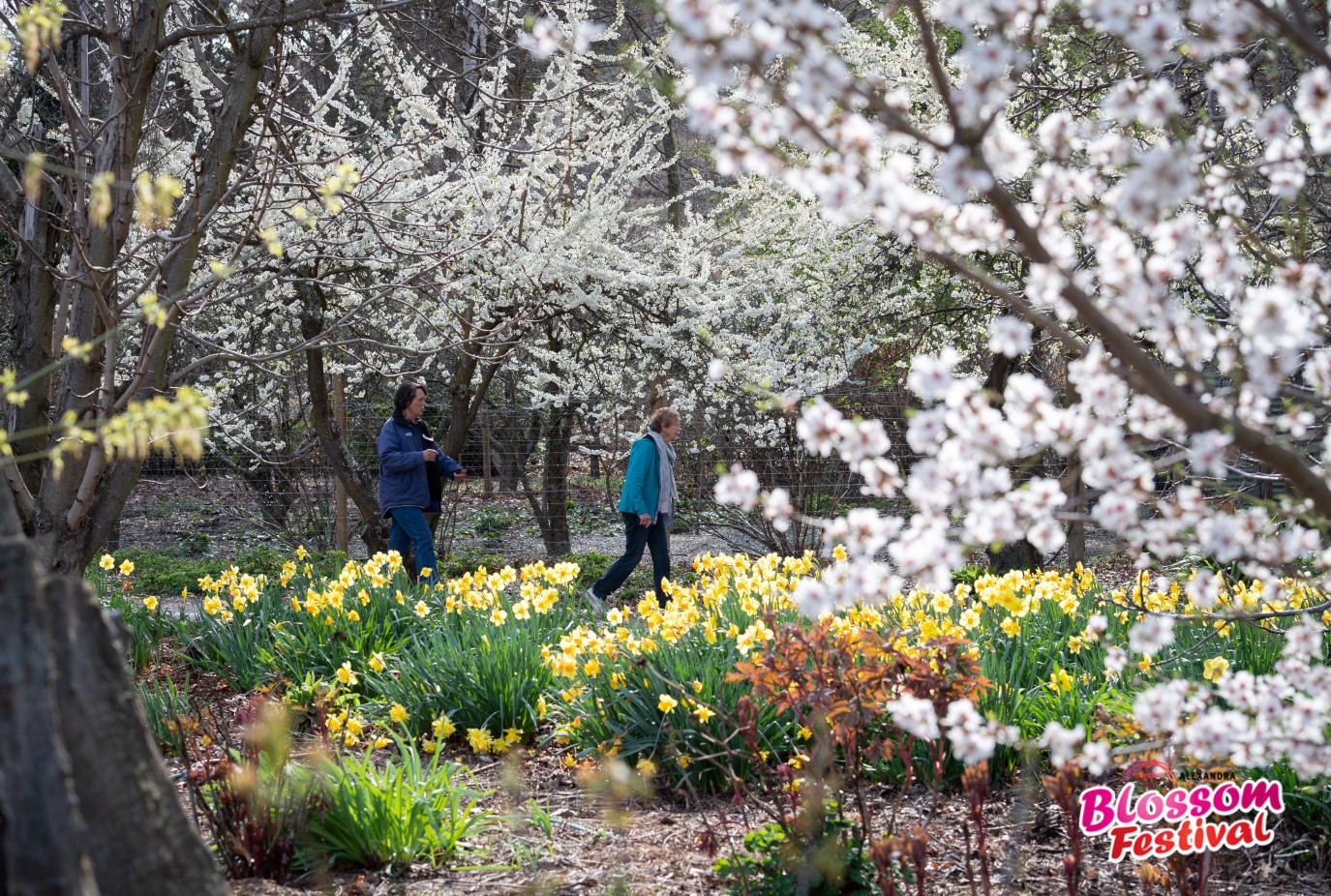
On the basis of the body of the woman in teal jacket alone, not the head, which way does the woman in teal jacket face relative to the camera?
to the viewer's right

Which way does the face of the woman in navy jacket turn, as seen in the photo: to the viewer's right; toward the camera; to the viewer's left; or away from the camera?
to the viewer's right

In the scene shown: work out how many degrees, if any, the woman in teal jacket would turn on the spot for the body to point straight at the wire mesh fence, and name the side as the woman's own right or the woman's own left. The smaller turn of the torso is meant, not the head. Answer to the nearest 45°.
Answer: approximately 90° to the woman's own left

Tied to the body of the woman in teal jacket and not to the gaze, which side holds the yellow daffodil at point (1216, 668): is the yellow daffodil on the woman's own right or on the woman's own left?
on the woman's own right

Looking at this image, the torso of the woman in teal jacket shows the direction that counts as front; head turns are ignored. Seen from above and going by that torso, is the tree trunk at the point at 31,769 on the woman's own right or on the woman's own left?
on the woman's own right

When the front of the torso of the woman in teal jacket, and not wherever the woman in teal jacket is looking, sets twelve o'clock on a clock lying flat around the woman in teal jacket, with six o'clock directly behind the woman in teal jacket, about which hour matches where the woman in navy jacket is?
The woman in navy jacket is roughly at 6 o'clock from the woman in teal jacket.

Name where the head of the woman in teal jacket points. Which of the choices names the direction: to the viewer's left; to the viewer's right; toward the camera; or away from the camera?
to the viewer's right

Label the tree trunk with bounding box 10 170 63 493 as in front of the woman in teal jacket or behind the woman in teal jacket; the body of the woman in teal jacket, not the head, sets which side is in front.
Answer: behind

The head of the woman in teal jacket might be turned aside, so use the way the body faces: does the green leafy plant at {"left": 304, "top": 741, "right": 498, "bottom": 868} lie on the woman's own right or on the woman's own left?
on the woman's own right

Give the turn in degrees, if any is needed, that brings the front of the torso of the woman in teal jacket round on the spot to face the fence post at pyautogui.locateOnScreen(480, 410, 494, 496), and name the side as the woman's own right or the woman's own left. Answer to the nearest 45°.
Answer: approximately 90° to the woman's own left
